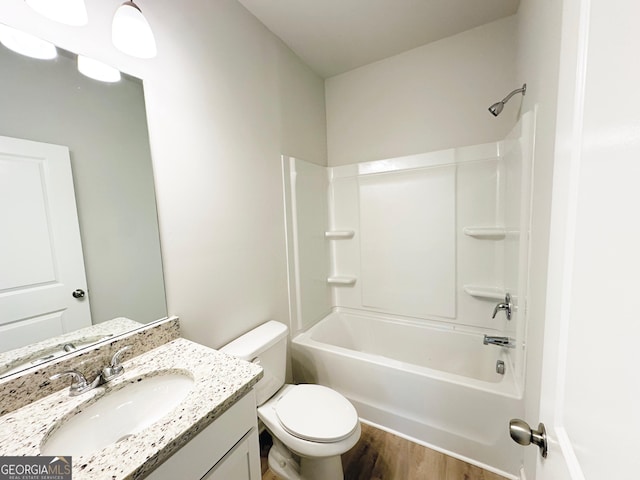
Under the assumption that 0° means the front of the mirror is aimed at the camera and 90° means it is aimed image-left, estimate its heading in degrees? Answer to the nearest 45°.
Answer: approximately 315°

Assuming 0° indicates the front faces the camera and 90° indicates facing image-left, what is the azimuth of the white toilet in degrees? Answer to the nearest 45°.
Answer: approximately 315°

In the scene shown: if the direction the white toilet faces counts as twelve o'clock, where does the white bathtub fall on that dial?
The white bathtub is roughly at 10 o'clock from the white toilet.
